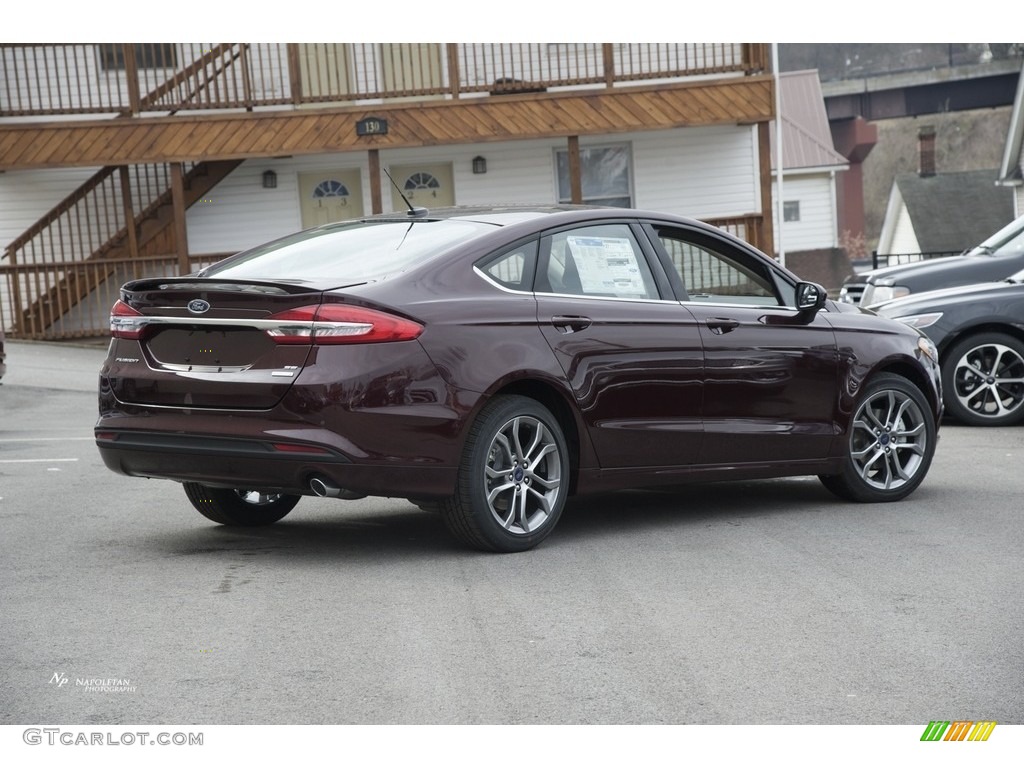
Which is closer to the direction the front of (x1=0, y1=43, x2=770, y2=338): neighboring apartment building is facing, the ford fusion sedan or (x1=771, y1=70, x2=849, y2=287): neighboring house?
the ford fusion sedan

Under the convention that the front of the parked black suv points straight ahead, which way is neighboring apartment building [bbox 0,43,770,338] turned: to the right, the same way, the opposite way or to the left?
to the left

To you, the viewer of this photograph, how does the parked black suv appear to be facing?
facing the viewer and to the left of the viewer

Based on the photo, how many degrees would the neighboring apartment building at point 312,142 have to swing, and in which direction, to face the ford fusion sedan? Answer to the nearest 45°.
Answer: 0° — it already faces it

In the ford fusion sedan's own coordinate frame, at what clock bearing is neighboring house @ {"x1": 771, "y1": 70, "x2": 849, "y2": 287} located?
The neighboring house is roughly at 11 o'clock from the ford fusion sedan.

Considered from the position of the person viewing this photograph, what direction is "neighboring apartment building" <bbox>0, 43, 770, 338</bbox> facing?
facing the viewer

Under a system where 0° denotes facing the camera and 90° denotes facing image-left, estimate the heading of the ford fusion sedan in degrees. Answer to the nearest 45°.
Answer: approximately 225°

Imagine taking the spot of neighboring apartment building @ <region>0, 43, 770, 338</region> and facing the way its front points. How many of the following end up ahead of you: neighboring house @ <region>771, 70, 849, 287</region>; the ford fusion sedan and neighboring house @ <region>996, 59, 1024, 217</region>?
1

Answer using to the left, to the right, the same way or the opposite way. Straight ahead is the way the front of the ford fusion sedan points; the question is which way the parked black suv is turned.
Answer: the opposite way

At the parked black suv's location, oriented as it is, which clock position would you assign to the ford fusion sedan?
The ford fusion sedan is roughly at 11 o'clock from the parked black suv.

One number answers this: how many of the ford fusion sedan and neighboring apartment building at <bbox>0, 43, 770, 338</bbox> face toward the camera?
1

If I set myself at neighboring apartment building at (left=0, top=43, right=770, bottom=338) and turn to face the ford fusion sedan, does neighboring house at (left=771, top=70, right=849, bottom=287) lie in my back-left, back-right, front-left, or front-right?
back-left

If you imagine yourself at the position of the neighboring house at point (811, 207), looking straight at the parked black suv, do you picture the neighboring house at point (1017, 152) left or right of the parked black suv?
left

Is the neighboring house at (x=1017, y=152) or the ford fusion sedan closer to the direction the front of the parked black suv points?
the ford fusion sedan

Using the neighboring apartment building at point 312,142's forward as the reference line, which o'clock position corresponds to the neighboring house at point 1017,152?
the neighboring house at point 1017,152 is roughly at 8 o'clock from the neighboring apartment building at point 312,142.
